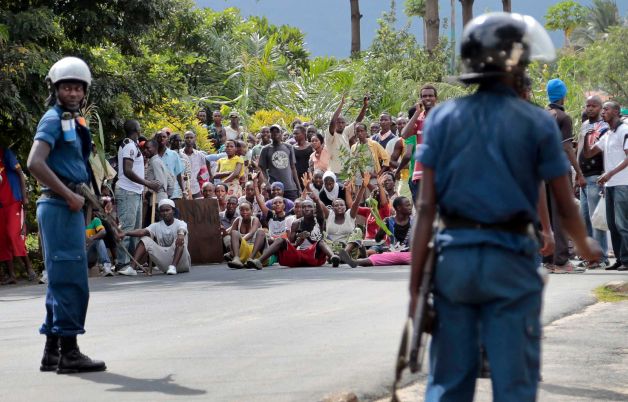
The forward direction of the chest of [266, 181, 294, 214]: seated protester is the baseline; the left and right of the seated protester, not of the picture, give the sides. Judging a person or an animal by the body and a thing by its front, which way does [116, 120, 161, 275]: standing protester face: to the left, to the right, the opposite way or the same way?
to the left

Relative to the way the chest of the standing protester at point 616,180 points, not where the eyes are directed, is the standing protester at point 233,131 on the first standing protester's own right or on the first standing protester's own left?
on the first standing protester's own right

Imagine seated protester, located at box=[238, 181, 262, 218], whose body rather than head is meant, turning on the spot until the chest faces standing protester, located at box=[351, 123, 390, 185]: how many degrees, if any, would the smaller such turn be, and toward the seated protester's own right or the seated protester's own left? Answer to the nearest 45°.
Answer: approximately 90° to the seated protester's own left

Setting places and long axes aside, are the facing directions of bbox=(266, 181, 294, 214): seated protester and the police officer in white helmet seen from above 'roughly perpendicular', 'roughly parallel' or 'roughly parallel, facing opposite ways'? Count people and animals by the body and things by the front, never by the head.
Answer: roughly perpendicular

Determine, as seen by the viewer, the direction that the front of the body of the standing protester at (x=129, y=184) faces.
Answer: to the viewer's right

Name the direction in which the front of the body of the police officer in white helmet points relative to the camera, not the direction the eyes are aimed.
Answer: to the viewer's right

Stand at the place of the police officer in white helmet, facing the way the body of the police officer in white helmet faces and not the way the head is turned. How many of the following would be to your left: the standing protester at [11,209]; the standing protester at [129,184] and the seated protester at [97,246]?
3

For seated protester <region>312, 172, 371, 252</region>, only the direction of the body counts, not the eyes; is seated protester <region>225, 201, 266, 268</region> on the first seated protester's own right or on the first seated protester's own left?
on the first seated protester's own right

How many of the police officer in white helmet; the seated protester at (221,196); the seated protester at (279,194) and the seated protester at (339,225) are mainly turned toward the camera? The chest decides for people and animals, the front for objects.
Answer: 3
